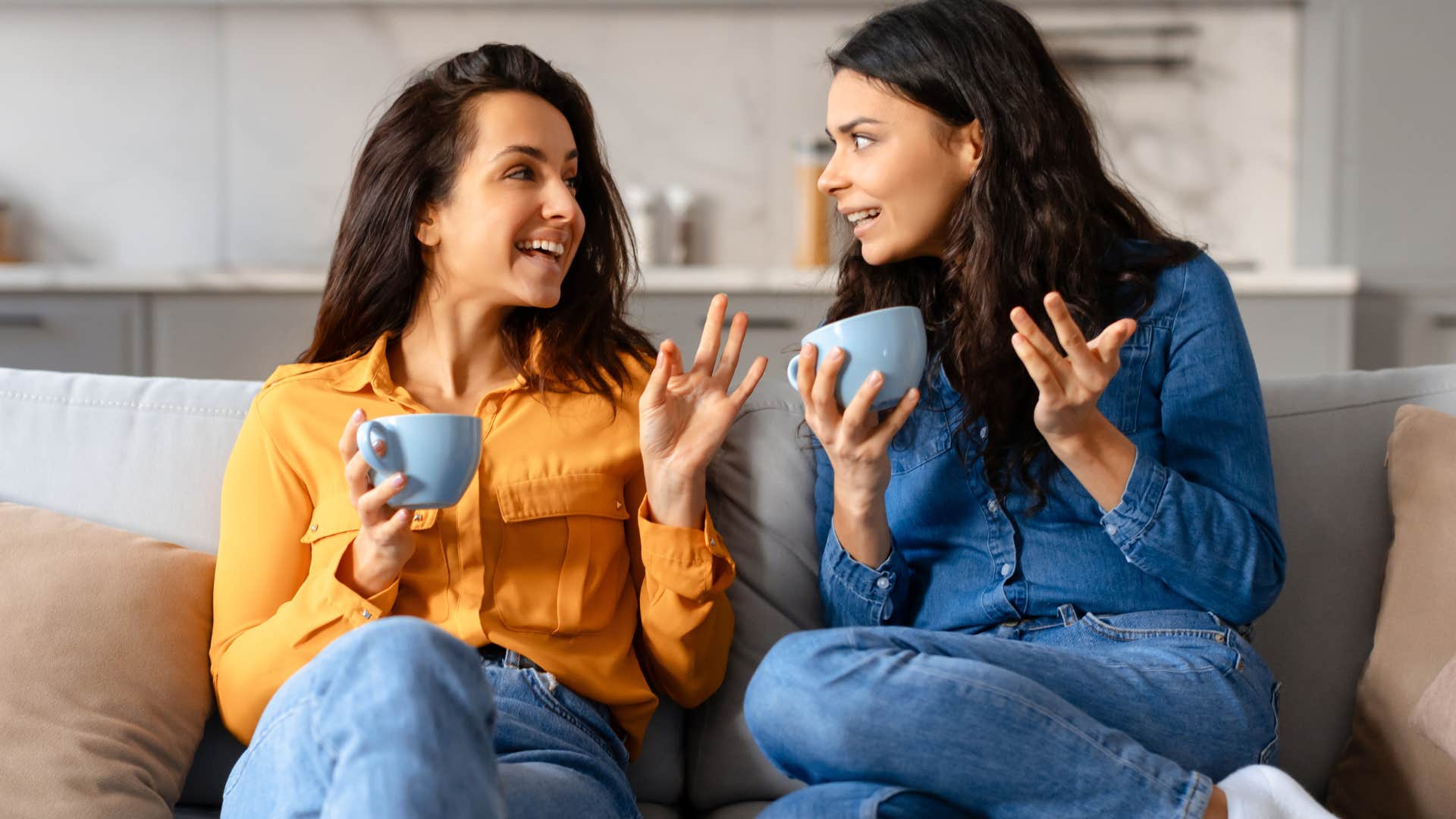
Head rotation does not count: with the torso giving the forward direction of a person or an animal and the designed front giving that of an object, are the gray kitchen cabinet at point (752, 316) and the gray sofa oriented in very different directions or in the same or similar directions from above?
same or similar directions

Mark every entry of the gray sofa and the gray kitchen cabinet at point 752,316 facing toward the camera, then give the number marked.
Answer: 2

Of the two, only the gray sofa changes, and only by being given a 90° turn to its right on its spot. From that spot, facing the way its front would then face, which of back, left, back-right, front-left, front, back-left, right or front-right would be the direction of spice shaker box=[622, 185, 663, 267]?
right

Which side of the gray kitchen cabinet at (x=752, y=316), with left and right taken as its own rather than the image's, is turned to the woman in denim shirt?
front

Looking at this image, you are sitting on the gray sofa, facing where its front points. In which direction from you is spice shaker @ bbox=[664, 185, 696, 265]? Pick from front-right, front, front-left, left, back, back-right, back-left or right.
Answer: back

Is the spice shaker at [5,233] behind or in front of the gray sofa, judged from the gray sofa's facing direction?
behind

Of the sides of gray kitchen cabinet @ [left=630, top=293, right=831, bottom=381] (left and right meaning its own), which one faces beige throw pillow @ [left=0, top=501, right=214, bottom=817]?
front

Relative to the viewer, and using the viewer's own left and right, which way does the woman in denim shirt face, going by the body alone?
facing the viewer and to the left of the viewer

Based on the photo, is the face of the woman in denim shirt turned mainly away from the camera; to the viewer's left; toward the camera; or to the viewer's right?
to the viewer's left

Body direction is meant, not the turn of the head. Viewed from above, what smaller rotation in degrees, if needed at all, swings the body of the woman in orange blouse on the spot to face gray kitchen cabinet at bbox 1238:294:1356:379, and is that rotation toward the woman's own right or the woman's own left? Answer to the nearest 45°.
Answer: approximately 135° to the woman's own left

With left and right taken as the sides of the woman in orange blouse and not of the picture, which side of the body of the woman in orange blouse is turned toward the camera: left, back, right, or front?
front

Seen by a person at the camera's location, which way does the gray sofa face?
facing the viewer

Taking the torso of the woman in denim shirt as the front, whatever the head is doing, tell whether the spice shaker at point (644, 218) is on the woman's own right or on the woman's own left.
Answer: on the woman's own right

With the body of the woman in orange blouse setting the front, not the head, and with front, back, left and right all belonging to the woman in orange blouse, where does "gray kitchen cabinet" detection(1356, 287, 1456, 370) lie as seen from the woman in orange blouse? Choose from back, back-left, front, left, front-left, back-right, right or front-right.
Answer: back-left
